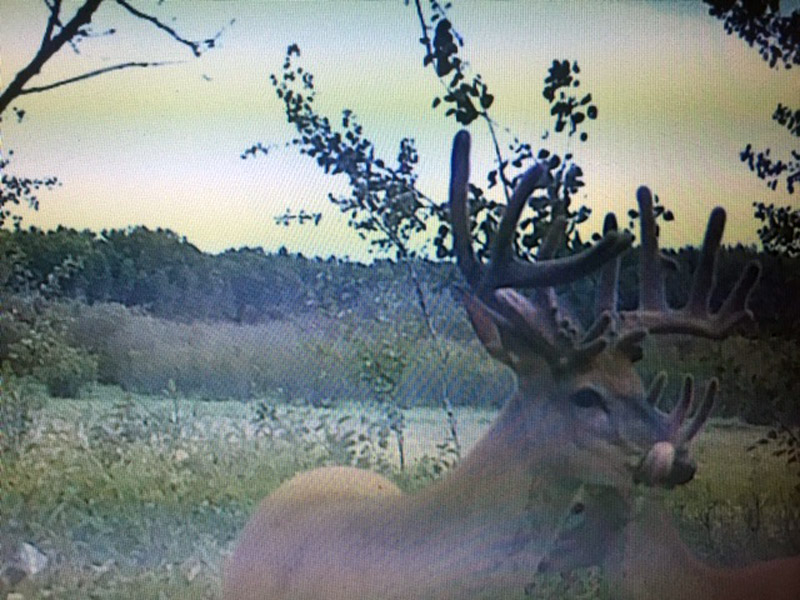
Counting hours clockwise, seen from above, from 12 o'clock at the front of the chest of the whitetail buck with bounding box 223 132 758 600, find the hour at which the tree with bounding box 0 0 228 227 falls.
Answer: The tree is roughly at 6 o'clock from the whitetail buck.

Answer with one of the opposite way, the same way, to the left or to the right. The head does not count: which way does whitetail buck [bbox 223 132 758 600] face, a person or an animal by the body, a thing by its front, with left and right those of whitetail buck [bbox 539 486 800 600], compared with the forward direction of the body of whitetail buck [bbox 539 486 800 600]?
the opposite way

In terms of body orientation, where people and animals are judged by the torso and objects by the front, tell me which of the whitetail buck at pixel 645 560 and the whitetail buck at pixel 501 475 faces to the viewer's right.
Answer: the whitetail buck at pixel 501 475

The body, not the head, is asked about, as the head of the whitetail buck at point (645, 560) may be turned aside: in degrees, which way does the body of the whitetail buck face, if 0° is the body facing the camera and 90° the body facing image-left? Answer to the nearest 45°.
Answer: approximately 90°

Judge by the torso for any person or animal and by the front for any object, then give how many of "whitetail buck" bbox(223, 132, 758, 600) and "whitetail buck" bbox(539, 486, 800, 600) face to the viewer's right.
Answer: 1

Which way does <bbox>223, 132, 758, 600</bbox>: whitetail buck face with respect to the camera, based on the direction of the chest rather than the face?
to the viewer's right

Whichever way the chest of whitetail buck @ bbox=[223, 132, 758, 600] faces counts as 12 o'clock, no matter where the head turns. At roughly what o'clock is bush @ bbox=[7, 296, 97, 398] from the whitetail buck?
The bush is roughly at 6 o'clock from the whitetail buck.
